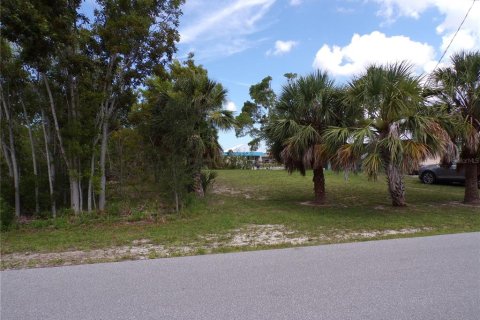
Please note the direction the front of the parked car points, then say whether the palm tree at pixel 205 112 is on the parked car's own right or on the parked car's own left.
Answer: on the parked car's own left

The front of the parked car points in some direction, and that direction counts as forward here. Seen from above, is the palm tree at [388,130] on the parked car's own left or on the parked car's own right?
on the parked car's own left

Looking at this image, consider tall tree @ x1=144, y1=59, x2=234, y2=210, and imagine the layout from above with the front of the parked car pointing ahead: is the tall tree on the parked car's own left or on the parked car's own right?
on the parked car's own left

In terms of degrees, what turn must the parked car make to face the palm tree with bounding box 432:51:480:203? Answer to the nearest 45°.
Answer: approximately 90° to its left

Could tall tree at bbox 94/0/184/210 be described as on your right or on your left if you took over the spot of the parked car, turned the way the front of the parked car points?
on your left

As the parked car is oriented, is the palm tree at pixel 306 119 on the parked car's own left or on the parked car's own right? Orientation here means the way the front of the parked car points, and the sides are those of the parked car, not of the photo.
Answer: on the parked car's own left

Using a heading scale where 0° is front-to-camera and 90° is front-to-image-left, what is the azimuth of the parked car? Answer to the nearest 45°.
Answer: approximately 90°

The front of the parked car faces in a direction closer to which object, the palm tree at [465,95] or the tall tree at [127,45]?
the tall tree
